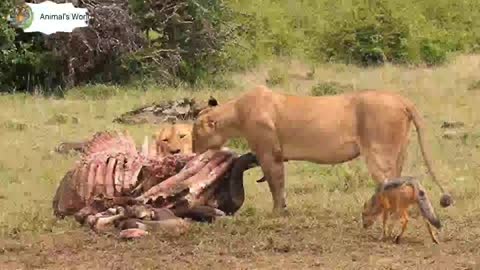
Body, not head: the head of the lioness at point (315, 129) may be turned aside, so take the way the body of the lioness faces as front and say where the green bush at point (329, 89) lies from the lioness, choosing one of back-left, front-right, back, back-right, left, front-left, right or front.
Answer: right

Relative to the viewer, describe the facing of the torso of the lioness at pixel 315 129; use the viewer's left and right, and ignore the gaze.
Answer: facing to the left of the viewer
